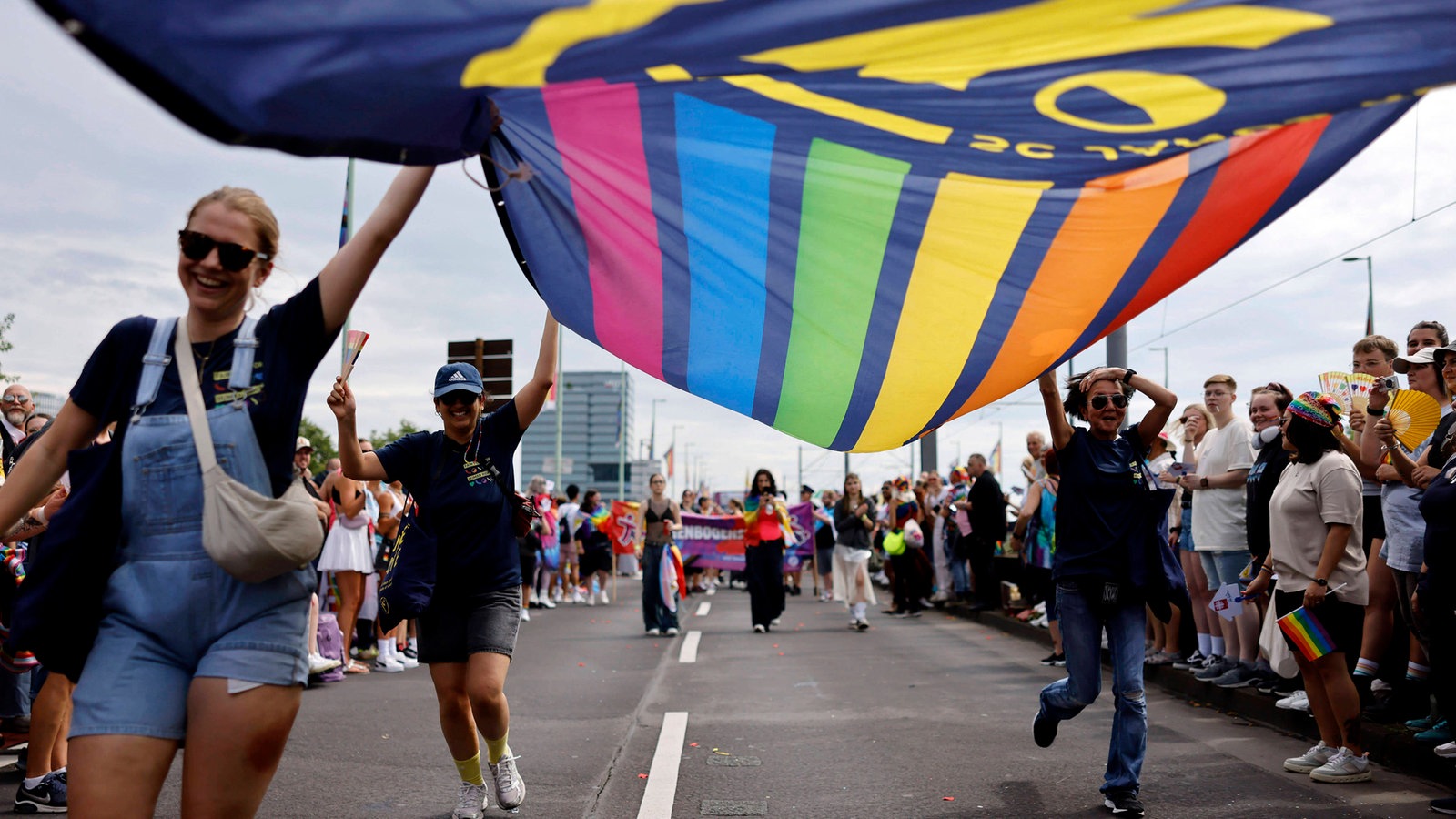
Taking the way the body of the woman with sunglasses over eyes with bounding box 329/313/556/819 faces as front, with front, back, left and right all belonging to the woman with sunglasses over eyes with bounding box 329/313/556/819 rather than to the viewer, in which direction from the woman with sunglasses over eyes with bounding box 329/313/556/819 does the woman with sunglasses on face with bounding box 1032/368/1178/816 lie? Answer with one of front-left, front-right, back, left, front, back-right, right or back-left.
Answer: left

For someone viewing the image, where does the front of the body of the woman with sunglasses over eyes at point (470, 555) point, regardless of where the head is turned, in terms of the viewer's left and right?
facing the viewer
